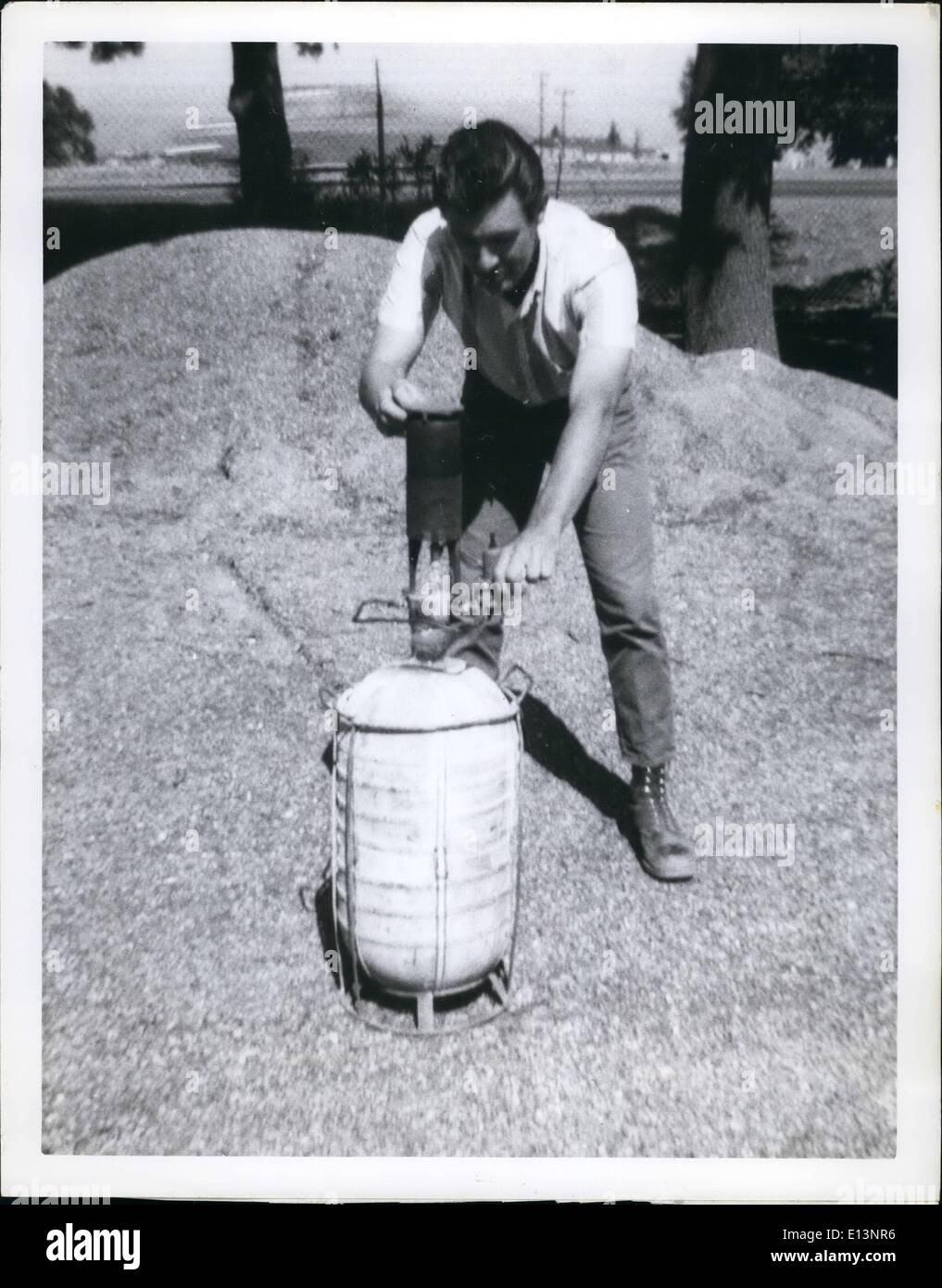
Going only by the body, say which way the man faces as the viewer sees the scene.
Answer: toward the camera

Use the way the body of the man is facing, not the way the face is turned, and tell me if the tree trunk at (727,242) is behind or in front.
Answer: behind

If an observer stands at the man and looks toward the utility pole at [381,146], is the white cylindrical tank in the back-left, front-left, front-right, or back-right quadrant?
back-left
